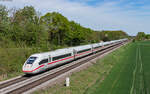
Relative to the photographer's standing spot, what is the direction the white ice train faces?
facing the viewer and to the left of the viewer
